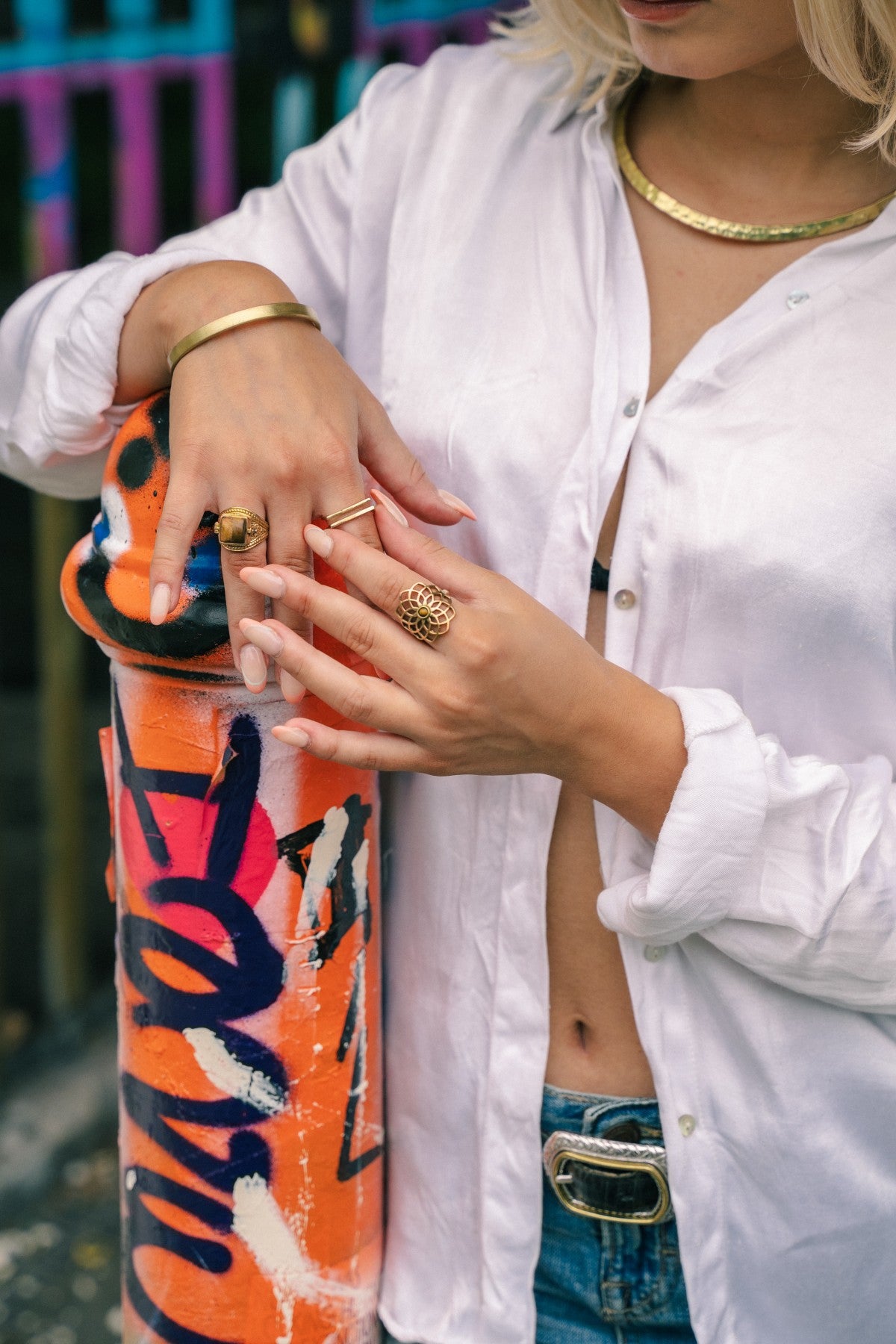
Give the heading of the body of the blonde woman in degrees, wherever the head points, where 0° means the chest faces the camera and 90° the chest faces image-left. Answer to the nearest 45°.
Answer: approximately 0°
